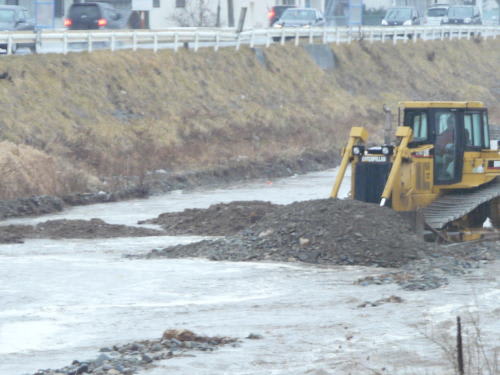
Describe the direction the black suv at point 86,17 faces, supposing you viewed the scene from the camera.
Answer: facing away from the viewer and to the right of the viewer

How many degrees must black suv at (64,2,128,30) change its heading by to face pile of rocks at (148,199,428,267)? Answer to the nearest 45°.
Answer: approximately 135° to its right

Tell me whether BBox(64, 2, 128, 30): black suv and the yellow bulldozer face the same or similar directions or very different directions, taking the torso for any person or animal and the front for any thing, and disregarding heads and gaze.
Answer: very different directions

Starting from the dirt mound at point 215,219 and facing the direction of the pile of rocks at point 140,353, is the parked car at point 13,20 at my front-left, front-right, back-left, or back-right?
back-right

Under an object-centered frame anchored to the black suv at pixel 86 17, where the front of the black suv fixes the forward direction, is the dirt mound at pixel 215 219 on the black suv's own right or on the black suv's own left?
on the black suv's own right

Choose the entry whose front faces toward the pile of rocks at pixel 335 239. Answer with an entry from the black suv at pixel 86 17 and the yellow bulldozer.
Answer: the yellow bulldozer
